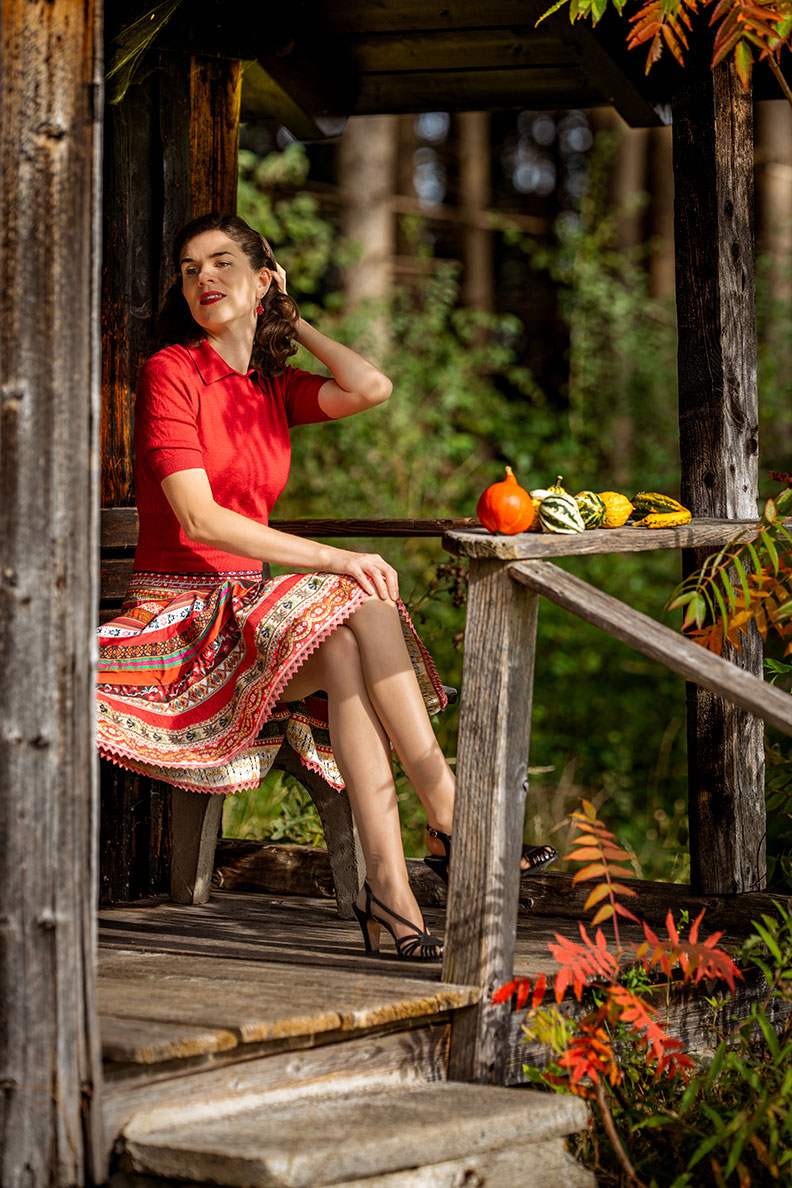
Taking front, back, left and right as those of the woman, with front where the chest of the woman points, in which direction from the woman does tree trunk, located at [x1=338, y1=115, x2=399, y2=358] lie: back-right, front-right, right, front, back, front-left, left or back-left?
back-left

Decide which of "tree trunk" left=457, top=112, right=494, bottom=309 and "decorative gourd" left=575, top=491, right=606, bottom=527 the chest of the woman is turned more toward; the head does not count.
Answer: the decorative gourd

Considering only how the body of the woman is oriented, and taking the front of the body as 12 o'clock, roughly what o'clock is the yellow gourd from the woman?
The yellow gourd is roughly at 11 o'clock from the woman.

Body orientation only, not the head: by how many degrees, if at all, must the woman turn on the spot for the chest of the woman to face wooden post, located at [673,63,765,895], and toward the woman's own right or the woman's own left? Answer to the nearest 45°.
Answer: approximately 45° to the woman's own left

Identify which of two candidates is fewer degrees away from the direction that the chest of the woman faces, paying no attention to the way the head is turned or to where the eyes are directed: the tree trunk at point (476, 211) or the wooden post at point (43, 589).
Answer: the wooden post

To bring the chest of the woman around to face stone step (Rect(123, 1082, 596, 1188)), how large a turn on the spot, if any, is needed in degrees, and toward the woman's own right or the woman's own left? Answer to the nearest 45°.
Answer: approximately 45° to the woman's own right

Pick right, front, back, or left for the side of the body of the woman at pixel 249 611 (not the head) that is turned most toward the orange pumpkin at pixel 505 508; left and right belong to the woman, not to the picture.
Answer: front

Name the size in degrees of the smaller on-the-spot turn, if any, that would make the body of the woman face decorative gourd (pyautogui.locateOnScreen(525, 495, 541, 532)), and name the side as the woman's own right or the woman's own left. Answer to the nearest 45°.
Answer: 0° — they already face it

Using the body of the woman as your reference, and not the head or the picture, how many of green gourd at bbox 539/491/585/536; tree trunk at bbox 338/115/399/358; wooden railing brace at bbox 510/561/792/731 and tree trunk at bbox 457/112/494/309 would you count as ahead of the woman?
2

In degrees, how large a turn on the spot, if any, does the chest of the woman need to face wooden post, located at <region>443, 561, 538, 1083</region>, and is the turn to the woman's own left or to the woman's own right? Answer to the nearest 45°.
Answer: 0° — they already face it

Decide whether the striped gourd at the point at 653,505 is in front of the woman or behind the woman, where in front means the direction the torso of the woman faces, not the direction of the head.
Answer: in front

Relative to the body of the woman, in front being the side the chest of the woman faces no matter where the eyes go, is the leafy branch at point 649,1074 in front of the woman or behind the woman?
in front

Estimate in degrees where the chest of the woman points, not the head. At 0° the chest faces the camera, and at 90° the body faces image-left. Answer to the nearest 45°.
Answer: approximately 315°
